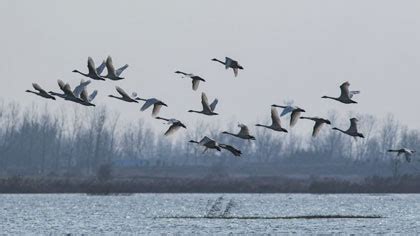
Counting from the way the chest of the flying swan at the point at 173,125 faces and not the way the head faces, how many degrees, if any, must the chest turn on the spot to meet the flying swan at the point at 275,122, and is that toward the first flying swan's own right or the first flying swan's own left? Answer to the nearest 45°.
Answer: approximately 180°

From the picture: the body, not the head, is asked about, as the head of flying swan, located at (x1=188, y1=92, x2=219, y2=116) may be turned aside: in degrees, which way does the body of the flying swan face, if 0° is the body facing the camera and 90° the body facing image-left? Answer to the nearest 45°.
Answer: approximately 90°

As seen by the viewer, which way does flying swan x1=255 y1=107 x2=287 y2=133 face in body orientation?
to the viewer's left

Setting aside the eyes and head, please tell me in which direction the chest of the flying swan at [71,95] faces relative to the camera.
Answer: to the viewer's left

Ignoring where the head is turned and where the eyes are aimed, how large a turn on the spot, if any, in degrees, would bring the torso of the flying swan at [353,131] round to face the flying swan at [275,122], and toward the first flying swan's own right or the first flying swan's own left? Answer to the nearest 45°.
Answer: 0° — it already faces it

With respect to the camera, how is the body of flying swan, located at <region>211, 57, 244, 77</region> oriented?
to the viewer's left

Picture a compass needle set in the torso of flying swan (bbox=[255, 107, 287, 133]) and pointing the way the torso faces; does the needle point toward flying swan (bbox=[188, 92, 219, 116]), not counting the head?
yes

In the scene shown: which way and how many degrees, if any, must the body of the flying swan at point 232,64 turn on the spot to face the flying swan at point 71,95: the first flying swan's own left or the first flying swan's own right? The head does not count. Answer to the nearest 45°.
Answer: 0° — it already faces it

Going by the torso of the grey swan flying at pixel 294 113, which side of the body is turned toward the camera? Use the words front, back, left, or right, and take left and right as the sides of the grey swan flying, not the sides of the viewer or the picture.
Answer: left

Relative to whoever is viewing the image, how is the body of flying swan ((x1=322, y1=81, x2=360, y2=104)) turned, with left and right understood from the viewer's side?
facing to the left of the viewer
